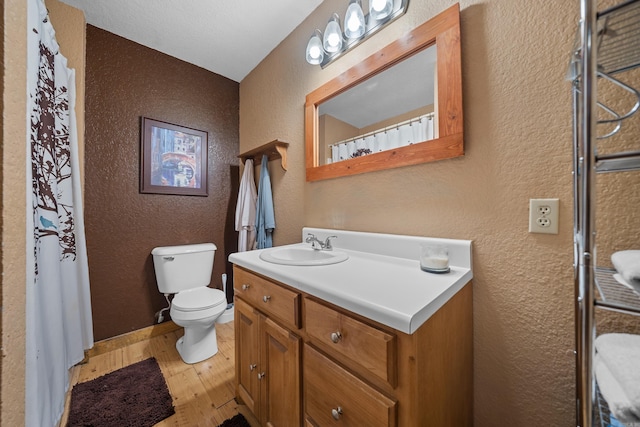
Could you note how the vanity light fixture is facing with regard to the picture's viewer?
facing the viewer and to the left of the viewer

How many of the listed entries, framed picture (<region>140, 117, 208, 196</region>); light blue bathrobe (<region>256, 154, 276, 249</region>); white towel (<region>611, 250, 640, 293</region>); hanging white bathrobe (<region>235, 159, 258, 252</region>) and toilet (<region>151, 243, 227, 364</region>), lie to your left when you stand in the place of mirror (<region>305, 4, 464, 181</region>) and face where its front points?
1

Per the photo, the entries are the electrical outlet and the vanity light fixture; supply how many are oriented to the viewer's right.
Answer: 0

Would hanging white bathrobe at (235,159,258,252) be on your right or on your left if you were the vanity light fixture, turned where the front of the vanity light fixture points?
on your right

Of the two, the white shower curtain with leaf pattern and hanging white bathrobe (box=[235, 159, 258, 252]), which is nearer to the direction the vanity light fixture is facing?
the white shower curtain with leaf pattern

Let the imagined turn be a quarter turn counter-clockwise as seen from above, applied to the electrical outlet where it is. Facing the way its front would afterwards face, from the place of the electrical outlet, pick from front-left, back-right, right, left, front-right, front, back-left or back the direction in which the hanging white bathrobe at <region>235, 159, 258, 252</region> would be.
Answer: back

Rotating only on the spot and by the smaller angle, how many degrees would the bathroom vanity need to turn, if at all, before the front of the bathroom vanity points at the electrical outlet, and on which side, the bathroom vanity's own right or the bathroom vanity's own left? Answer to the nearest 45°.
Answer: approximately 135° to the bathroom vanity's own left

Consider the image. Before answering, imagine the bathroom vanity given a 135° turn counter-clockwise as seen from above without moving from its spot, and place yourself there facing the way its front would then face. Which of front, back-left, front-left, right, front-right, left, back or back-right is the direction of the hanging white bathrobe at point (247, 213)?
back-left
